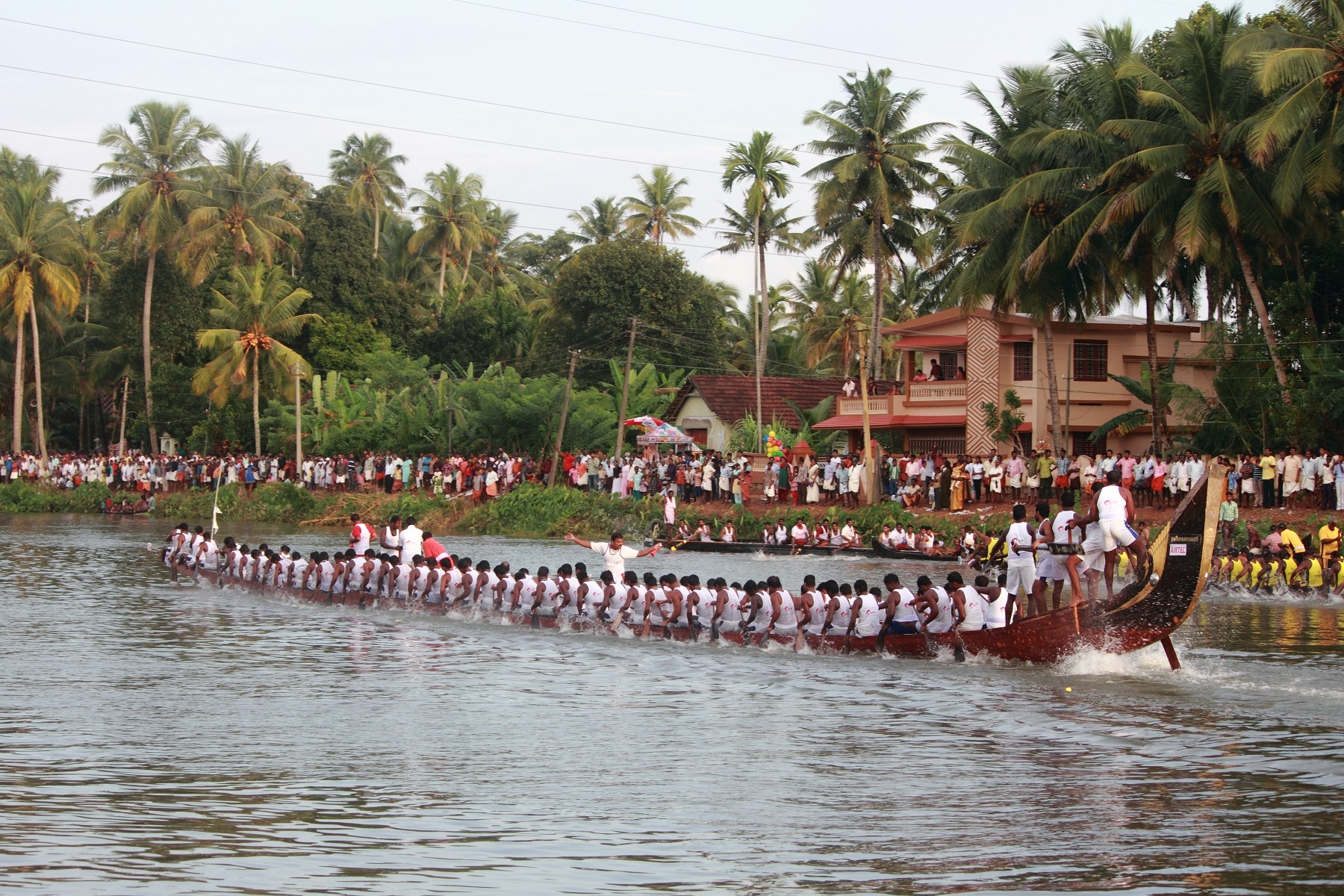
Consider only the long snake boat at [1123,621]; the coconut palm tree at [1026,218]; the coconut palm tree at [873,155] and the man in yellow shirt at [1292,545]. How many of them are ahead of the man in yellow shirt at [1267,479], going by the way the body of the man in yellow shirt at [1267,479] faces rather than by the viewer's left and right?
2

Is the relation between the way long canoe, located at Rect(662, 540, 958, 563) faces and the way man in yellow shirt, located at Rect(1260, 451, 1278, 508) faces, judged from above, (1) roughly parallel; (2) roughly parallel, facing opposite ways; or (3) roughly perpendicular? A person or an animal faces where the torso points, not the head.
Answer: roughly perpendicular

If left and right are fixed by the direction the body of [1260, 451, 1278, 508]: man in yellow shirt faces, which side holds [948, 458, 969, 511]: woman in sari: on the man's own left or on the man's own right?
on the man's own right

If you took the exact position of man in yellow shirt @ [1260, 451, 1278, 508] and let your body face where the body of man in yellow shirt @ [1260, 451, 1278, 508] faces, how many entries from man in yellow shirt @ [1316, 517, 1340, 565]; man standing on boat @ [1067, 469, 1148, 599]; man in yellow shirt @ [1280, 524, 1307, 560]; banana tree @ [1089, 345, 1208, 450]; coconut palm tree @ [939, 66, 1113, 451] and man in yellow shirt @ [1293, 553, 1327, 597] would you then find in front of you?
4

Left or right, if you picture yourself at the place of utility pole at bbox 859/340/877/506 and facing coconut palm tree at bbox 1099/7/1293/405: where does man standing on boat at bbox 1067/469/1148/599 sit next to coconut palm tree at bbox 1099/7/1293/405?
right
